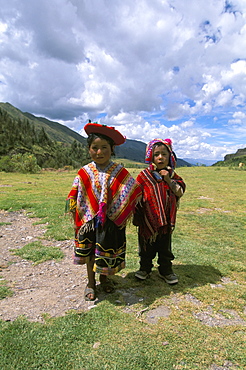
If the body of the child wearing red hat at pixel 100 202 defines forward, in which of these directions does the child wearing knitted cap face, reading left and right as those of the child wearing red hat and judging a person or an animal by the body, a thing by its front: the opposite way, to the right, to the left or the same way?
the same way

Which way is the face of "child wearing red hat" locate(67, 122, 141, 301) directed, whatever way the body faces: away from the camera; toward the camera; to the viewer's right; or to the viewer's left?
toward the camera

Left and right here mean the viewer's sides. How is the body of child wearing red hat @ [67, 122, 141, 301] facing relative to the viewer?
facing the viewer

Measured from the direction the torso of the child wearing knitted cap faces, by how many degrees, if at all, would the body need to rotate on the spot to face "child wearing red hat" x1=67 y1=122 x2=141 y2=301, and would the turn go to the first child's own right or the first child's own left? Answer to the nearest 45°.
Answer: approximately 45° to the first child's own right

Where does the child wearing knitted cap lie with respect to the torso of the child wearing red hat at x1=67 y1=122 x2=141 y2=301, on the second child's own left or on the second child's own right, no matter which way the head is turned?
on the second child's own left

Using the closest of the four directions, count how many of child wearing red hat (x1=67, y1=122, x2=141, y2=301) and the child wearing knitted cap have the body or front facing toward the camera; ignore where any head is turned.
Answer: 2

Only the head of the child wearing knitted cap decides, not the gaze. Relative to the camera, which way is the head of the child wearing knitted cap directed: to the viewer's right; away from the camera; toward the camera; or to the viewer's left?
toward the camera
